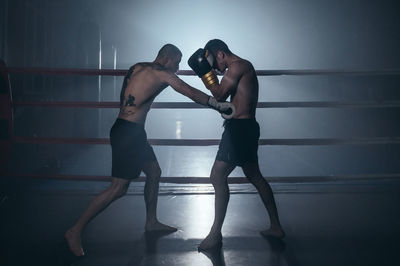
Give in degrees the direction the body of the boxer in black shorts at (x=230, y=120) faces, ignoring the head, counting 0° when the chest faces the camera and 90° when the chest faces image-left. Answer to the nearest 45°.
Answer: approximately 90°

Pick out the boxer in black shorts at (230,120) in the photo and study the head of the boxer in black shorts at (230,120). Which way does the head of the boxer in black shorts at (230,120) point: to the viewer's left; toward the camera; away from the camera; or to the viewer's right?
to the viewer's left

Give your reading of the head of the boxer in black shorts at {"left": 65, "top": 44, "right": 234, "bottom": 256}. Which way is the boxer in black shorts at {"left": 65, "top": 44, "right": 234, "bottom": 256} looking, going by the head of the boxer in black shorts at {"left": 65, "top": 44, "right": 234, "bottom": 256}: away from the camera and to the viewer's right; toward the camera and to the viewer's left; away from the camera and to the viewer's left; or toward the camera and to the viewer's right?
away from the camera and to the viewer's right

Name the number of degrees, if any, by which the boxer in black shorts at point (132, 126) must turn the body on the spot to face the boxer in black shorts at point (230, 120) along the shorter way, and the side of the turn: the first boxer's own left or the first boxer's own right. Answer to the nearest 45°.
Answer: approximately 45° to the first boxer's own right

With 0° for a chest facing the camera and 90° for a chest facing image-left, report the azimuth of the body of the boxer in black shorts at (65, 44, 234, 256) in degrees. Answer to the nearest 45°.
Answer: approximately 225°

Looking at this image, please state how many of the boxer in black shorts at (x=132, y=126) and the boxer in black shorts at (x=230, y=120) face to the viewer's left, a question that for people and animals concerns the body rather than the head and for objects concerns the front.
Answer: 1

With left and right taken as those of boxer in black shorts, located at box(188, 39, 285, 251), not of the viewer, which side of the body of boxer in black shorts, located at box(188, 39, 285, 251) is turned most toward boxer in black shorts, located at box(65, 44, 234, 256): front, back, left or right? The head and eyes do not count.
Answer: front
